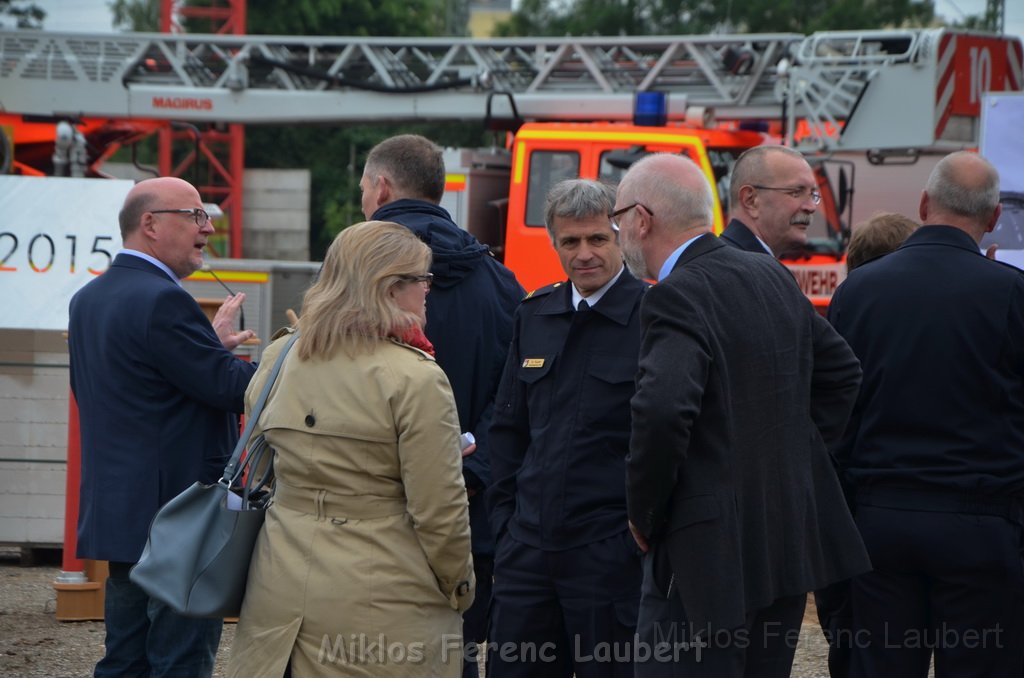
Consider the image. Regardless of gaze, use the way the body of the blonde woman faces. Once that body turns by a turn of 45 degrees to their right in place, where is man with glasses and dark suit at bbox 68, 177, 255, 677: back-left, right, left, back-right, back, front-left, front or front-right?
back-left

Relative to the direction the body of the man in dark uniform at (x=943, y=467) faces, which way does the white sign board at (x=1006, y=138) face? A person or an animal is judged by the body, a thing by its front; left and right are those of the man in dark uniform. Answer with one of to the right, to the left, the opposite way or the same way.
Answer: the opposite way

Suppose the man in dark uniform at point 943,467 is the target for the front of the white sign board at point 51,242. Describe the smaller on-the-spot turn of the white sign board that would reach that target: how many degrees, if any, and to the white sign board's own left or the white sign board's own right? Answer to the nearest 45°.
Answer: approximately 45° to the white sign board's own left

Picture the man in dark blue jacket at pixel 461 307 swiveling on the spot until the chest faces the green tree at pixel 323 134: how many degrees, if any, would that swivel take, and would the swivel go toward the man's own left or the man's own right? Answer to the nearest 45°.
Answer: approximately 45° to the man's own right

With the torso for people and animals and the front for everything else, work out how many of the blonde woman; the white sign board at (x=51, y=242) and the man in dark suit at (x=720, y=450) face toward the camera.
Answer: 1

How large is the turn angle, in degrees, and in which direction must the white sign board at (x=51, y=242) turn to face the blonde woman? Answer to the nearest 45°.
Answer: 0° — it already faces them

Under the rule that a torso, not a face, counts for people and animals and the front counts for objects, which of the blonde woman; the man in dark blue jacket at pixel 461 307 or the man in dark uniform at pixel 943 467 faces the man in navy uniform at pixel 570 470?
the blonde woman

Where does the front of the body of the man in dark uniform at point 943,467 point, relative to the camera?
away from the camera

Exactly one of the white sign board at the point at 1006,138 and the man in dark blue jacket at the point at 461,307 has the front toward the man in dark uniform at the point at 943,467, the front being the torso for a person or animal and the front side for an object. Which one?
the white sign board

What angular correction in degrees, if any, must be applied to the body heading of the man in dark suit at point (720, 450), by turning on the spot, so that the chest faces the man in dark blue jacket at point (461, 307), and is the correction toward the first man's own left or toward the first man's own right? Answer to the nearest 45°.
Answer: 0° — they already face them

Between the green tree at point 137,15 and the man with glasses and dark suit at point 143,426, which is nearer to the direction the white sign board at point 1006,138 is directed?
the man with glasses and dark suit

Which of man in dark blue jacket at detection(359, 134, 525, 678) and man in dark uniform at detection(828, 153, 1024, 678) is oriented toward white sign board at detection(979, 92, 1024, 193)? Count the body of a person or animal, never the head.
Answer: the man in dark uniform

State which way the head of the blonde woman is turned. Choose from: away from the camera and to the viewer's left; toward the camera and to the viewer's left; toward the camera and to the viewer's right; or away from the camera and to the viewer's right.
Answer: away from the camera and to the viewer's right

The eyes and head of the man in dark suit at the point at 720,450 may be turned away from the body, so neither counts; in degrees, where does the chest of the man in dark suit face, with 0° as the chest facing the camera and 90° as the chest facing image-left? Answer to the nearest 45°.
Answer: approximately 135°
